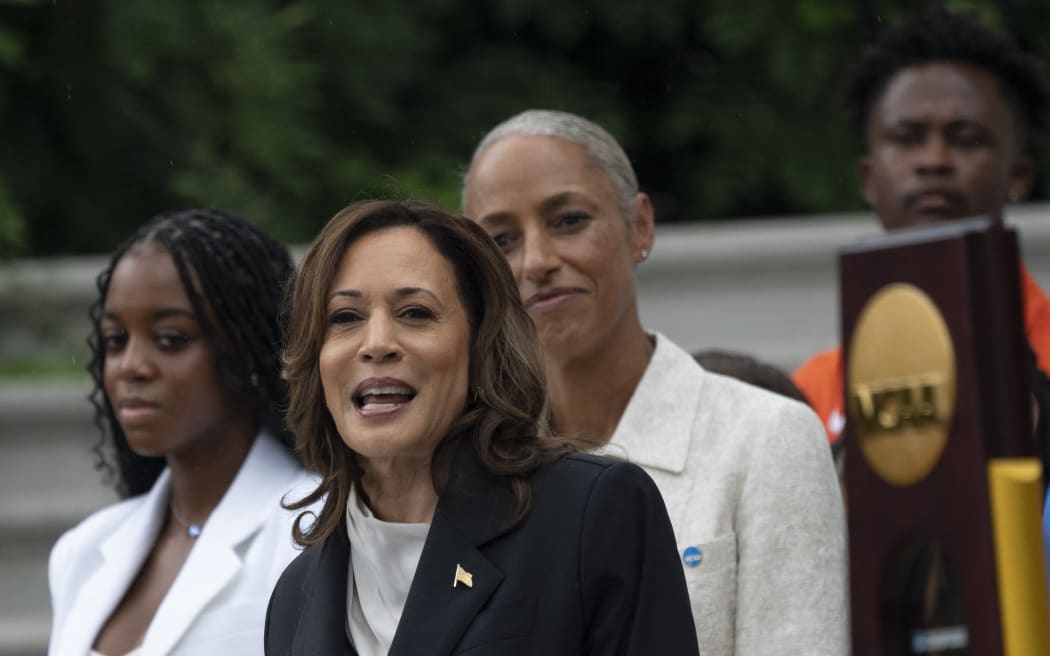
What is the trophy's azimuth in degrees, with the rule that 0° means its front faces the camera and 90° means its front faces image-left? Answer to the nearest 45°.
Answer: approximately 45°

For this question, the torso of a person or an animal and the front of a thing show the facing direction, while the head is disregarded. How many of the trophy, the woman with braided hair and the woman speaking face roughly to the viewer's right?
0

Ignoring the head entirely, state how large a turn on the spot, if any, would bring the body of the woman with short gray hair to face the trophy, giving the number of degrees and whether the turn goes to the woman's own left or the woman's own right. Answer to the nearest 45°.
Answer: approximately 45° to the woman's own left

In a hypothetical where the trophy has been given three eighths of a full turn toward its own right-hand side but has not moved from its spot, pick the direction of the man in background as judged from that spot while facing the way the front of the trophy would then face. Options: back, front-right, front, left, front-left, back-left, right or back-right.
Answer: front

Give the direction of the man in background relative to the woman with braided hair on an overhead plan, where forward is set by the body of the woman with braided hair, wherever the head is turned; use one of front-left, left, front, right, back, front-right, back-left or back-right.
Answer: back-left

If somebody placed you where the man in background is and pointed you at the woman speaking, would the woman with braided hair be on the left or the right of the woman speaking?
right

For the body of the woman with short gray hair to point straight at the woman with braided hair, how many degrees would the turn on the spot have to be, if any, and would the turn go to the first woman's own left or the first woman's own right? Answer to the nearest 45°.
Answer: approximately 45° to the first woman's own right

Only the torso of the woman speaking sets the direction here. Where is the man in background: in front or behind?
behind

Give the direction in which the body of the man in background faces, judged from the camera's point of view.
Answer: toward the camera

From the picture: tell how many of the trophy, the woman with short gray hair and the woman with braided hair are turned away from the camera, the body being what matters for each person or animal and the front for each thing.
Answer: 0

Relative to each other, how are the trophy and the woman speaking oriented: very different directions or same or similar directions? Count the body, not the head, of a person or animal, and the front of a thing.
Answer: same or similar directions

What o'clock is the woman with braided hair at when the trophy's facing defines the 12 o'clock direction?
The woman with braided hair is roughly at 3 o'clock from the trophy.

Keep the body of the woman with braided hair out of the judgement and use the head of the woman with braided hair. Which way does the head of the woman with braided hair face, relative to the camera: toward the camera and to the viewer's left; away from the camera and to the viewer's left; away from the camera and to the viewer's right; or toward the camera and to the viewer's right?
toward the camera and to the viewer's left

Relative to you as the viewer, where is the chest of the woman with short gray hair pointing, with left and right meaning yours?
facing the viewer and to the left of the viewer

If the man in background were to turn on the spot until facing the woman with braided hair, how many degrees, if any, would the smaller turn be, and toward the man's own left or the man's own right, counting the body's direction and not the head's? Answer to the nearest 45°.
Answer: approximately 45° to the man's own right
